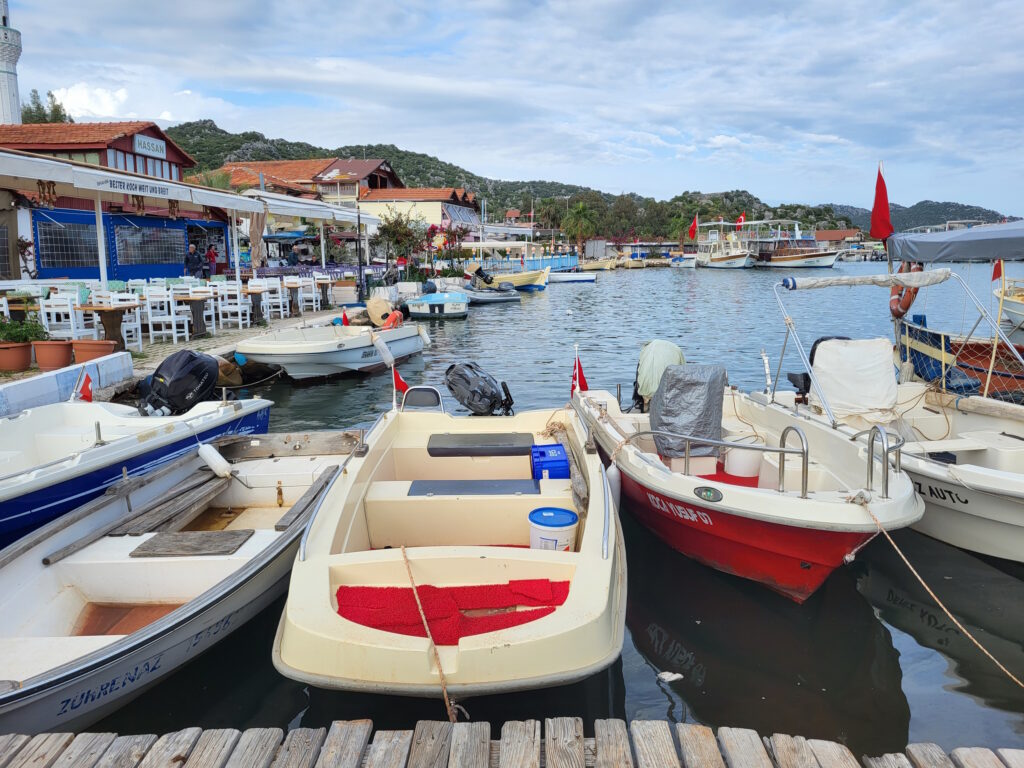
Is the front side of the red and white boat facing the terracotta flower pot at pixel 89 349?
no

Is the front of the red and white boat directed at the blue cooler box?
no

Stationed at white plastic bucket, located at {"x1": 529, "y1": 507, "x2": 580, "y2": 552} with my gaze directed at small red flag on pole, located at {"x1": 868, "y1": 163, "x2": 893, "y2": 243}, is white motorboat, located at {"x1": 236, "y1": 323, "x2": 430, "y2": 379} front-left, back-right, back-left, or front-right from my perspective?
front-left

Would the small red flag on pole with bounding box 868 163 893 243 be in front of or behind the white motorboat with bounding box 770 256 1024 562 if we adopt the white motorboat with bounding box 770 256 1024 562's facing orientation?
behind

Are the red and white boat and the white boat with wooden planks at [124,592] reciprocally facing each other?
no

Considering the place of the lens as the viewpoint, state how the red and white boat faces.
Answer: facing the viewer and to the right of the viewer

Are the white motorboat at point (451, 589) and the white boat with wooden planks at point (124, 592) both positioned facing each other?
no

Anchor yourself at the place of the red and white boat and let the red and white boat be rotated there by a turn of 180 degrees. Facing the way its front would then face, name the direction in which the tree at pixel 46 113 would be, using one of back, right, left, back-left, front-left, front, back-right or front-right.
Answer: front

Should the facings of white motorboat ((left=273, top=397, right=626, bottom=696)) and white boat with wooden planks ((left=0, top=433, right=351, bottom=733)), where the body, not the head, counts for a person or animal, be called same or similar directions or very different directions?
same or similar directions

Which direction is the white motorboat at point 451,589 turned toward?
toward the camera

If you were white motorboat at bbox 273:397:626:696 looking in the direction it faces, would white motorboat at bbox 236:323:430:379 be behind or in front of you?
behind

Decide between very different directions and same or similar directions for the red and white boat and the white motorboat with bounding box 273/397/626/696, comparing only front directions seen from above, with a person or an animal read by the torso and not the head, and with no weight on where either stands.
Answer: same or similar directions

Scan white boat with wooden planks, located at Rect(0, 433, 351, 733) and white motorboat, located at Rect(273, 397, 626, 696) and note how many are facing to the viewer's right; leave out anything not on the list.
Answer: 0

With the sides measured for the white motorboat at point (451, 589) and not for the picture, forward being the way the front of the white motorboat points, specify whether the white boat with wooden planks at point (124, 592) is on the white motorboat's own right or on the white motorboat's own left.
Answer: on the white motorboat's own right

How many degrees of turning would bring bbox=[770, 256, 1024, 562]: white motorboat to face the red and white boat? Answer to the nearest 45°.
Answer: approximately 90° to its right

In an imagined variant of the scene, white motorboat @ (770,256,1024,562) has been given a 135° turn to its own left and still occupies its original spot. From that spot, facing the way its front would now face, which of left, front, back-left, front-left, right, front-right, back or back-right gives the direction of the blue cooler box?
back-left

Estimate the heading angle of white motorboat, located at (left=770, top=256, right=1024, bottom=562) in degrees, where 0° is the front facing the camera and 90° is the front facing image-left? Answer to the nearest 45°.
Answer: approximately 315°

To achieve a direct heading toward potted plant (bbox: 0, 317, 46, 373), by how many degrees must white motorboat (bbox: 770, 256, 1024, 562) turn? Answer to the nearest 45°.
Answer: approximately 135° to its right

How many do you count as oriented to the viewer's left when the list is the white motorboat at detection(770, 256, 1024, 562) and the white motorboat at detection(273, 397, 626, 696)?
0

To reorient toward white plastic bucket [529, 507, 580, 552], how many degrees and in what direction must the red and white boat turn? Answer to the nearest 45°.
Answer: approximately 90° to its right

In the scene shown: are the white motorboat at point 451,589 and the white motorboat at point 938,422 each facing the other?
no

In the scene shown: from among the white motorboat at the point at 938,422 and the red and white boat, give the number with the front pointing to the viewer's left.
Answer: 0

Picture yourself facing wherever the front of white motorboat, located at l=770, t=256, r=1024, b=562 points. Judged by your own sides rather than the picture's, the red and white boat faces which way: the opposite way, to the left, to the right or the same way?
the same way

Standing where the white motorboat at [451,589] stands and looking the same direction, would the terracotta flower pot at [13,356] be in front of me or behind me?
behind

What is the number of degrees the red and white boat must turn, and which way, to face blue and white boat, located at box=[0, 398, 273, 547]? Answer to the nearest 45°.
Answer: approximately 135° to its right

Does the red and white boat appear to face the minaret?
no
